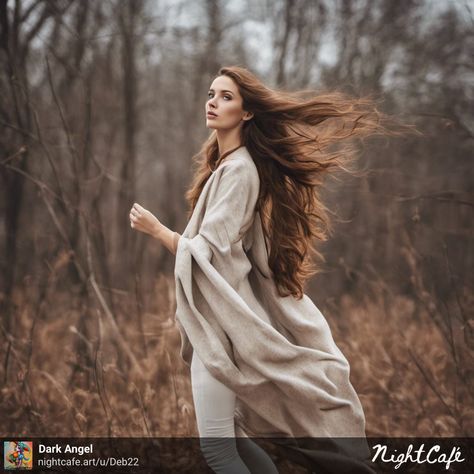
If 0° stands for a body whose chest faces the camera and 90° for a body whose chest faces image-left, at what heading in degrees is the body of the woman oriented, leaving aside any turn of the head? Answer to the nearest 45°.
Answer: approximately 90°
